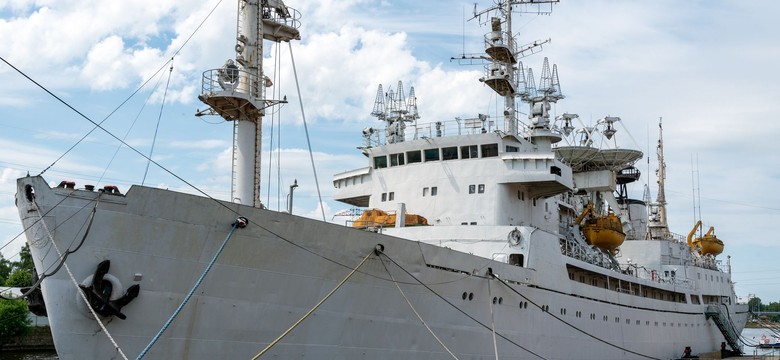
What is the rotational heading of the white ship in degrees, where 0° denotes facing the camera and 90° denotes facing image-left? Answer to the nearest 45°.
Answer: approximately 45°
